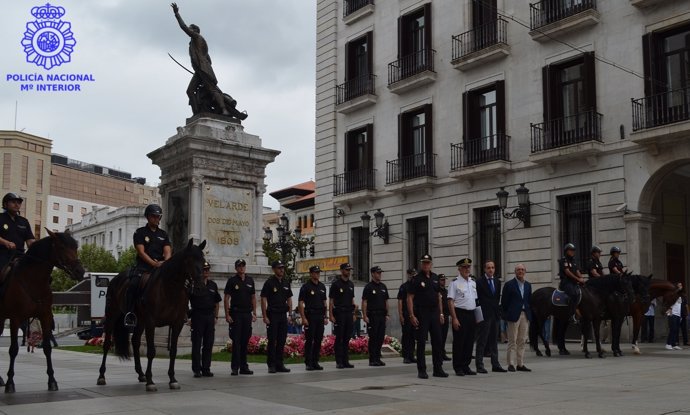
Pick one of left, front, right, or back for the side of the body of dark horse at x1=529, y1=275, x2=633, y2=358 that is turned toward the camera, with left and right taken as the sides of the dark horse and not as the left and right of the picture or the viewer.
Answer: right

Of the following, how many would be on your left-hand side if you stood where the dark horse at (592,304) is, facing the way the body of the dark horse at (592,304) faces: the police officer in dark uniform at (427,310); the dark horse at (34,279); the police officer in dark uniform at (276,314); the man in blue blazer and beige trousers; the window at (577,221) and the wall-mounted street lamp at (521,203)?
2

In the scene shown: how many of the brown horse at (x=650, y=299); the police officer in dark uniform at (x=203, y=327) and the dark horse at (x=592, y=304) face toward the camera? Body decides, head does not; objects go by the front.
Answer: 1

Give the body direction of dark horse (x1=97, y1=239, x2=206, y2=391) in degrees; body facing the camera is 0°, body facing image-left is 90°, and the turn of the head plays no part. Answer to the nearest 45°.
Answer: approximately 315°

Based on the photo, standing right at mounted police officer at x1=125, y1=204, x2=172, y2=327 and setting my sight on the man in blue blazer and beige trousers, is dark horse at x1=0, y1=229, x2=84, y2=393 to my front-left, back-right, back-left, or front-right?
back-right

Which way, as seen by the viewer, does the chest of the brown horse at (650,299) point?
to the viewer's right

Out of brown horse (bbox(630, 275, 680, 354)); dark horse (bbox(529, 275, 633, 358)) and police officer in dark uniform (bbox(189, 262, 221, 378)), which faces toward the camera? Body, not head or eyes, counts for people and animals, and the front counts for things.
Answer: the police officer in dark uniform

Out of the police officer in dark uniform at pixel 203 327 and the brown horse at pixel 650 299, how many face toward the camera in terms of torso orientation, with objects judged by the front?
1

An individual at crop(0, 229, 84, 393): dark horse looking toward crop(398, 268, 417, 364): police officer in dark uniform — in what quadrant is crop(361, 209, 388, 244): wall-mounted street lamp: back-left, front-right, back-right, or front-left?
front-left

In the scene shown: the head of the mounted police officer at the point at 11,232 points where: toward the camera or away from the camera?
toward the camera

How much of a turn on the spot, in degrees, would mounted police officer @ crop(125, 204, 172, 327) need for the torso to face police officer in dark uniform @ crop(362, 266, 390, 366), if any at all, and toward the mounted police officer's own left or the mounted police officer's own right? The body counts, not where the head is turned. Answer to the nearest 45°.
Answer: approximately 90° to the mounted police officer's own left

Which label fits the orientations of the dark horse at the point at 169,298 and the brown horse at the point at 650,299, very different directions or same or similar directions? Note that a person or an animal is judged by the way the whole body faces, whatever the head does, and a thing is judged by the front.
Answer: same or similar directions

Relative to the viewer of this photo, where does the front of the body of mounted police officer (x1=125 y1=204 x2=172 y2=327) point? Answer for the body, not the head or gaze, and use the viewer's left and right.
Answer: facing the viewer and to the right of the viewer

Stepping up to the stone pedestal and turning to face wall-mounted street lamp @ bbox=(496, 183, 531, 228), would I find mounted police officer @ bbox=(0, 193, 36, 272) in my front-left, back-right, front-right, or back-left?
back-right

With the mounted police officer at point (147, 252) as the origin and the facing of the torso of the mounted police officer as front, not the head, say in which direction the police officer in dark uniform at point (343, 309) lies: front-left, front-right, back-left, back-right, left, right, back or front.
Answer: left
